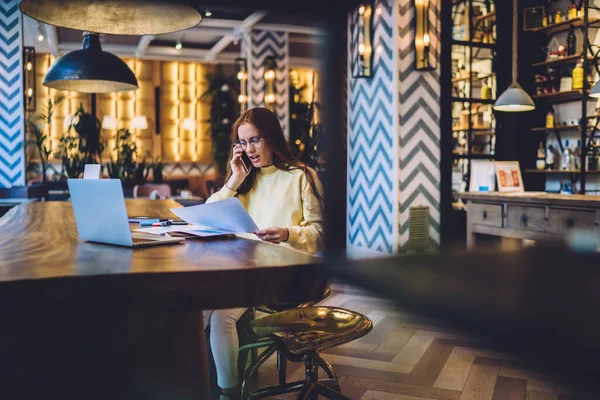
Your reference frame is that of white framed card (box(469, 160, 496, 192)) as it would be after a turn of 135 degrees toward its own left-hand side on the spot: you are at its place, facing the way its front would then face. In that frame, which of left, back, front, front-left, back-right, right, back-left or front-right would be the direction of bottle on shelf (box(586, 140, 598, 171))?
front

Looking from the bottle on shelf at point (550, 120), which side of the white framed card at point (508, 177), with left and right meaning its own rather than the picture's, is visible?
back

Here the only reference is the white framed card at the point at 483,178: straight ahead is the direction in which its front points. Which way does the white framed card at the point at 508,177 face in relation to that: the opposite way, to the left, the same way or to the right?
the same way

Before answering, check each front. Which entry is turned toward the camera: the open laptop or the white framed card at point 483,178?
the white framed card

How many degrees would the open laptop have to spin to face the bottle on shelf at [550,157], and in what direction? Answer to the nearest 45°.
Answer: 0° — it already faces it

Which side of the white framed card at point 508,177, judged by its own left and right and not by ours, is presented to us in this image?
front

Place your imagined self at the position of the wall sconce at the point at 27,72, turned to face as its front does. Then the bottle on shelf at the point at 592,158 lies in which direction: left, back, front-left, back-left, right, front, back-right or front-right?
front-left

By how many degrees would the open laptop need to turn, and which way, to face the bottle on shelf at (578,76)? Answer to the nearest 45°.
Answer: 0° — it already faces it

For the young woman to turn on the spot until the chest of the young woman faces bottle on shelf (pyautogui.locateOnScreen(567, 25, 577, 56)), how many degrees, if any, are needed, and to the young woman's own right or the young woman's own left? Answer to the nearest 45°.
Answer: approximately 180°

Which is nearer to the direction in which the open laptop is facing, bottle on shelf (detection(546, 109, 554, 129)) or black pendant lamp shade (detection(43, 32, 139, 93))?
the bottle on shelf

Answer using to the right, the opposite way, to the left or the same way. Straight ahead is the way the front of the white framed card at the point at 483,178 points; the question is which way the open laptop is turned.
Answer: the opposite way

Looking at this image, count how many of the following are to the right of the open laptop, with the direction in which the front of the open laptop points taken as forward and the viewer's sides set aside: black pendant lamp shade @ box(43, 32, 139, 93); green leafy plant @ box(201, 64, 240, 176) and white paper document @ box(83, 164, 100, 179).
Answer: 0

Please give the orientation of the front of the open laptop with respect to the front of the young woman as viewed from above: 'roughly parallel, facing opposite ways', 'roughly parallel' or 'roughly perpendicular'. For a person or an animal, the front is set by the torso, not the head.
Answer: roughly parallel, facing opposite ways

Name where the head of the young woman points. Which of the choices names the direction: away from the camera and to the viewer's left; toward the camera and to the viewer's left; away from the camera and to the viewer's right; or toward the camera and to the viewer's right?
toward the camera and to the viewer's left

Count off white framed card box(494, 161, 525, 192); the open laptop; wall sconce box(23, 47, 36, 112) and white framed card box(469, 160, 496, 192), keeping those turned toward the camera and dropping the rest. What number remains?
3

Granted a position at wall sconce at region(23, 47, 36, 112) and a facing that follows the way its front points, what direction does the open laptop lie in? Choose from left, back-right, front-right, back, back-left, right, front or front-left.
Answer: front

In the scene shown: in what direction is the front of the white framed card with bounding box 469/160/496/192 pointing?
toward the camera

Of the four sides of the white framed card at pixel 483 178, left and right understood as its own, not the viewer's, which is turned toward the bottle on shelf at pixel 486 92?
back
